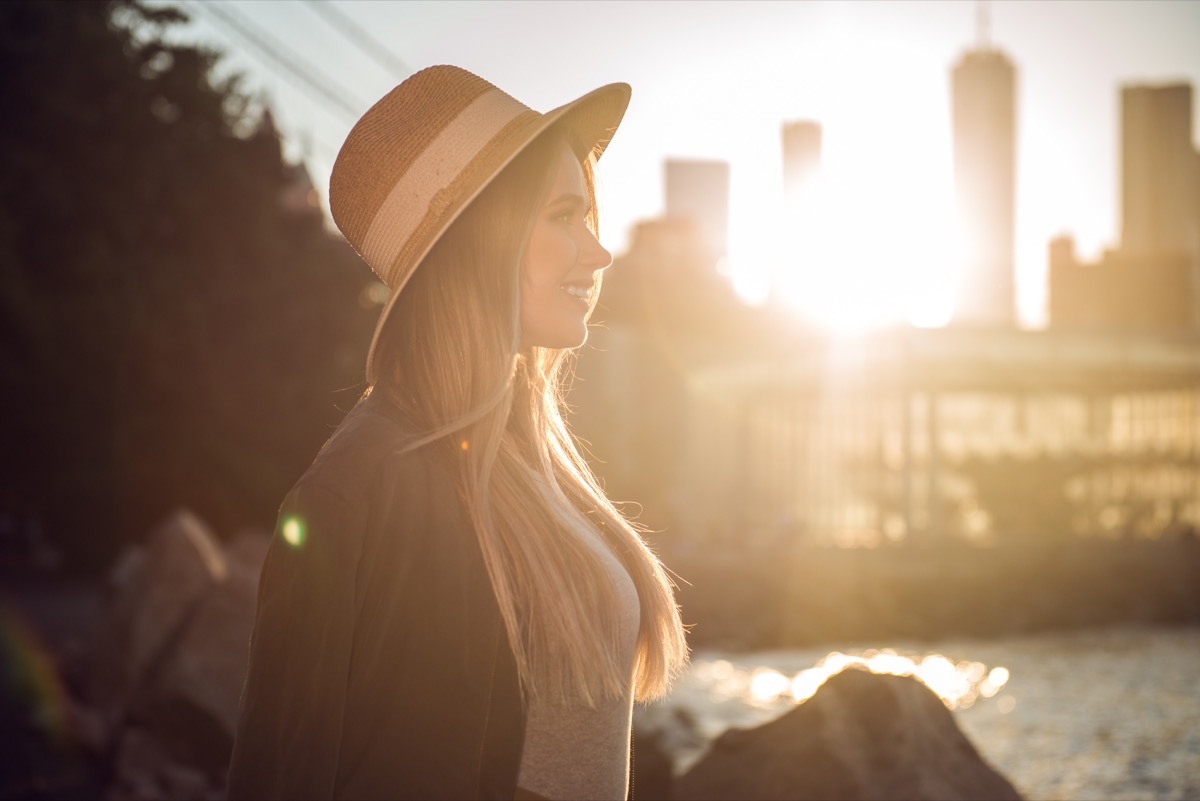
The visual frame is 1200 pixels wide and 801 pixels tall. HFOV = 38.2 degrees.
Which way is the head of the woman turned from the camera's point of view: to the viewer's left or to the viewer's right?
to the viewer's right

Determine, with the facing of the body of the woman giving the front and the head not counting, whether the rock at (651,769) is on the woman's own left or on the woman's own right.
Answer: on the woman's own left

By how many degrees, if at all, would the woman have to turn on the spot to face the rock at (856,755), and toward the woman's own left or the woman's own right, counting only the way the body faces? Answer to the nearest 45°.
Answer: approximately 45° to the woman's own left

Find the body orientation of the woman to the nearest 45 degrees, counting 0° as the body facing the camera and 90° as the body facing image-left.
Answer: approximately 270°
